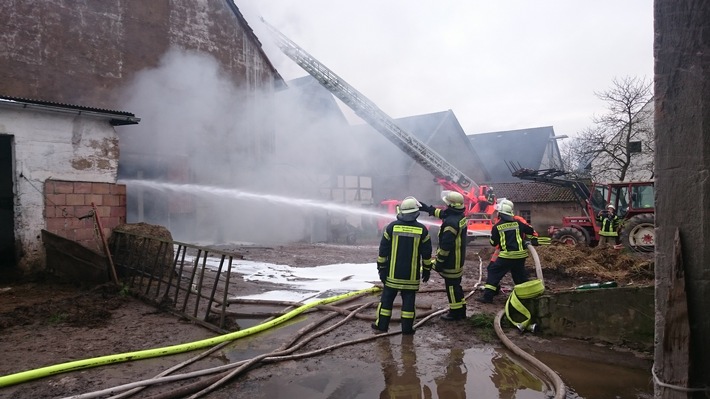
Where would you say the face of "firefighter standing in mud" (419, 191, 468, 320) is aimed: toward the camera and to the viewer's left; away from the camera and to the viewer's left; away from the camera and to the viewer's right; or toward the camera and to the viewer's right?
away from the camera and to the viewer's left

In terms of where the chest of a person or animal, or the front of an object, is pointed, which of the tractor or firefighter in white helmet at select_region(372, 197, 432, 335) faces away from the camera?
the firefighter in white helmet

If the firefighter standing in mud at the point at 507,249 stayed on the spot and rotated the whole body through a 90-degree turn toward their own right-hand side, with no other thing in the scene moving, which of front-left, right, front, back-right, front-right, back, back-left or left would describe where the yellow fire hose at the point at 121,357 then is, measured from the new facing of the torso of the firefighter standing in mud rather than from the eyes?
back-right

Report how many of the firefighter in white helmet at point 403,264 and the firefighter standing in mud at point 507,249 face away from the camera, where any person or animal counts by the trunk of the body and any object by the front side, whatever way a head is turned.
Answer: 2

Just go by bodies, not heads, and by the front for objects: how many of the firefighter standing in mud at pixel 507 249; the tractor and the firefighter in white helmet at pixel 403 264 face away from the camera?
2

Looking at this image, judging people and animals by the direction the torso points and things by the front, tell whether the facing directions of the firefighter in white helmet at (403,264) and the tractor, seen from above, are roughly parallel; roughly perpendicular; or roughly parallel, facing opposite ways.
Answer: roughly perpendicular

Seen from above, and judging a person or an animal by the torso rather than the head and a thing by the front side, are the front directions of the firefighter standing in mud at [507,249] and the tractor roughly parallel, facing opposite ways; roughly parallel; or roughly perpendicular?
roughly perpendicular

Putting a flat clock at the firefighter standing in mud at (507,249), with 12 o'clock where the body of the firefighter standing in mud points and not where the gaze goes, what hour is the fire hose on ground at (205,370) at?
The fire hose on ground is roughly at 7 o'clock from the firefighter standing in mud.

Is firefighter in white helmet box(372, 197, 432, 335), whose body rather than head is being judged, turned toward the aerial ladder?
yes

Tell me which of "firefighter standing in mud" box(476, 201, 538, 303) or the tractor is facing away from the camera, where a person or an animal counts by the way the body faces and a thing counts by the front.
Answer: the firefighter standing in mud

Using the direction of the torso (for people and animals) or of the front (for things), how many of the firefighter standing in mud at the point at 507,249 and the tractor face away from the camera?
1

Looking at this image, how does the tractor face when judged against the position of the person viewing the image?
facing to the left of the viewer

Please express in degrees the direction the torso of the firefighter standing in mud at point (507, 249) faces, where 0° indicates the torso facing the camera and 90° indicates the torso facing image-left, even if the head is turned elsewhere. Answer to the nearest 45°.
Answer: approximately 180°

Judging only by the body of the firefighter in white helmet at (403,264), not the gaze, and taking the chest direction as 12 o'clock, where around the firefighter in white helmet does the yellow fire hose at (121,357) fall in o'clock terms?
The yellow fire hose is roughly at 8 o'clock from the firefighter in white helmet.

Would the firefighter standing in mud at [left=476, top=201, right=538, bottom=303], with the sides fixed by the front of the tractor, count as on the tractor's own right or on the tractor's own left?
on the tractor's own left

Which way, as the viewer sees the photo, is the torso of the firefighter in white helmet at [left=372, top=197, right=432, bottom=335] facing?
away from the camera
